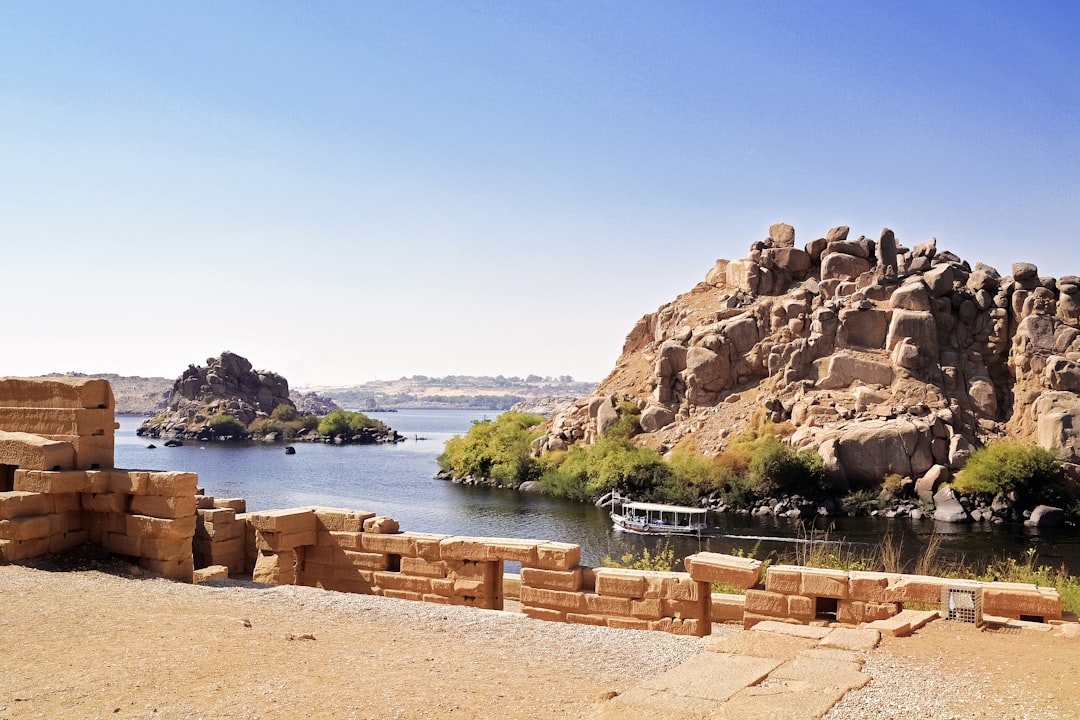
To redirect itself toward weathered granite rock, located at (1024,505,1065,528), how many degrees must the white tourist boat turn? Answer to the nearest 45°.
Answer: approximately 180°

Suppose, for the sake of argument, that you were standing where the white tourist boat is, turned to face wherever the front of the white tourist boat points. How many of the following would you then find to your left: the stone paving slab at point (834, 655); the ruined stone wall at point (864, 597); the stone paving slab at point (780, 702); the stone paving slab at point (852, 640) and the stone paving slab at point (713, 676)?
5

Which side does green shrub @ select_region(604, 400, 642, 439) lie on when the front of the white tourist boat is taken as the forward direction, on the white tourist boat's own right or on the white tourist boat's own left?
on the white tourist boat's own right

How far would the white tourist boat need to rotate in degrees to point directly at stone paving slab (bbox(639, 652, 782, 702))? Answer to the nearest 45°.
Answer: approximately 90° to its left

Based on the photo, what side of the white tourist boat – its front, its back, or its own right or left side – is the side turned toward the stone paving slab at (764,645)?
left

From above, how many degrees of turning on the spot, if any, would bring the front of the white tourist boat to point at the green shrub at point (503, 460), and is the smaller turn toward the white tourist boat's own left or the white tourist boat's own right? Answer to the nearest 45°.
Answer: approximately 45° to the white tourist boat's own right

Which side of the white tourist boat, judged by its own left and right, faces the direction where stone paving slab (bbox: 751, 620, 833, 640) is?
left

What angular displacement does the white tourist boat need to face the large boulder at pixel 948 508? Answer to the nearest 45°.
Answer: approximately 180°

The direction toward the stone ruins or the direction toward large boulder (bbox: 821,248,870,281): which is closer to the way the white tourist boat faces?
the stone ruins

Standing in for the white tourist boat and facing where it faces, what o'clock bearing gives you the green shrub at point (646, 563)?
The green shrub is roughly at 9 o'clock from the white tourist boat.

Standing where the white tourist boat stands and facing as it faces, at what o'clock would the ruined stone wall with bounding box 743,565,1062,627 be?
The ruined stone wall is roughly at 9 o'clock from the white tourist boat.

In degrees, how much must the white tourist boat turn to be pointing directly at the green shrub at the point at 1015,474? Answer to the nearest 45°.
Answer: approximately 180°

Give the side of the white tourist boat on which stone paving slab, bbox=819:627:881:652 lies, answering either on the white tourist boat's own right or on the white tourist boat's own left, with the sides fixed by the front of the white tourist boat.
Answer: on the white tourist boat's own left

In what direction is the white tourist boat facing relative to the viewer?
to the viewer's left

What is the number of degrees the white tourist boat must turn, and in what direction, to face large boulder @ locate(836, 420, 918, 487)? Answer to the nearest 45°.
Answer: approximately 135° to its right
